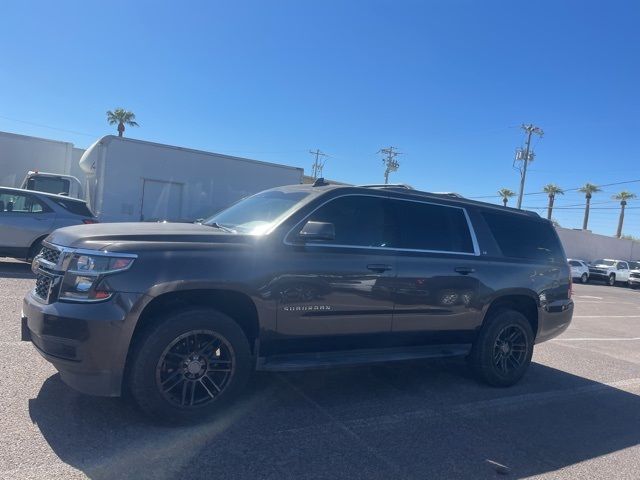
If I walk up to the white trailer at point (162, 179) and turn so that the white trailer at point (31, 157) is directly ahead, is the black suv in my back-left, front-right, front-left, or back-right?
back-left

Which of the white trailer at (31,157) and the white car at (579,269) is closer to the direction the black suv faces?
the white trailer

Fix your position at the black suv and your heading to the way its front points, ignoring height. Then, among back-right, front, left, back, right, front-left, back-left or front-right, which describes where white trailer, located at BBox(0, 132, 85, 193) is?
right

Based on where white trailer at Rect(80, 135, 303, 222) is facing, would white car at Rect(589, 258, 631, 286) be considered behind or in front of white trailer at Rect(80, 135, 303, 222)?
behind

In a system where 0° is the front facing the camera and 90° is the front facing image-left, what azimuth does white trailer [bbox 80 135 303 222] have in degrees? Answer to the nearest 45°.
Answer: approximately 45°

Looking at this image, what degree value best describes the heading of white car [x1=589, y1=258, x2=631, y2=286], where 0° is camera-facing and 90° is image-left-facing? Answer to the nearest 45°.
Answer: approximately 45°

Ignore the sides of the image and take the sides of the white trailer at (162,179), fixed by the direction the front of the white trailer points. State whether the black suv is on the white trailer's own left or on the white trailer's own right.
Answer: on the white trailer's own left
